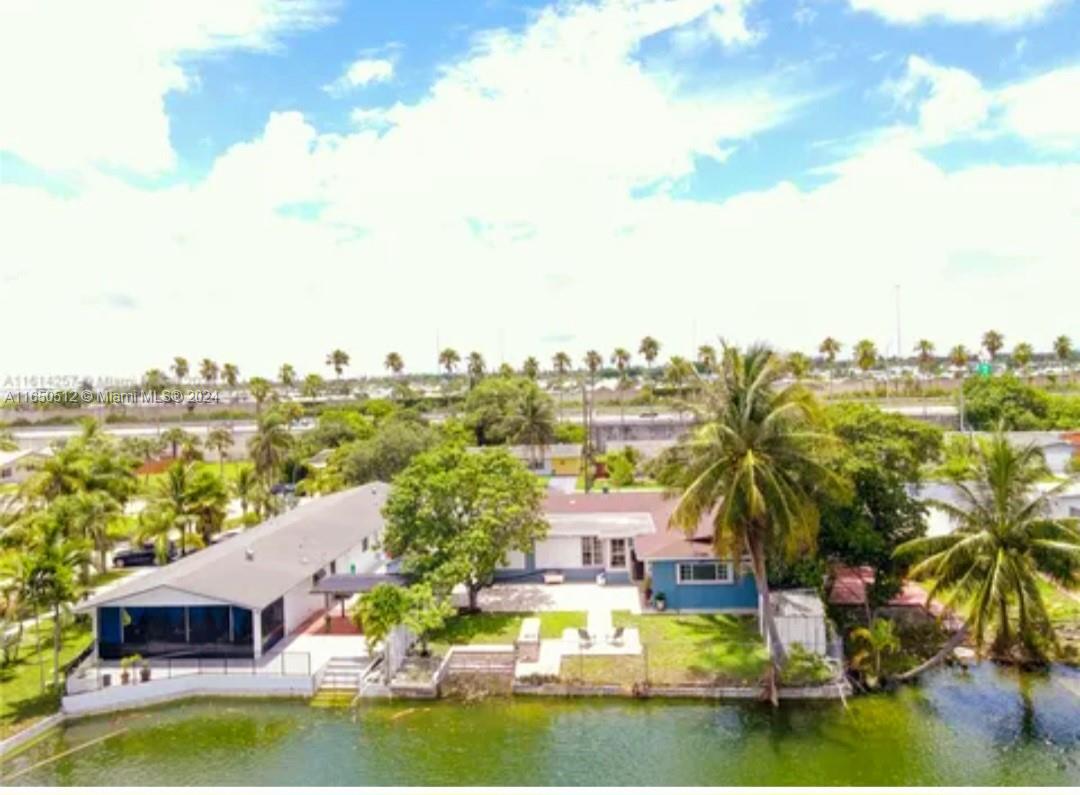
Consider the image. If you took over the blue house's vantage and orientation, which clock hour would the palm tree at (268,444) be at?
The palm tree is roughly at 4 o'clock from the blue house.

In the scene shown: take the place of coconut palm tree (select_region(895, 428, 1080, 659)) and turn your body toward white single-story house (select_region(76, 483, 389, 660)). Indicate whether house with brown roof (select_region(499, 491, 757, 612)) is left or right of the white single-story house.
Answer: right

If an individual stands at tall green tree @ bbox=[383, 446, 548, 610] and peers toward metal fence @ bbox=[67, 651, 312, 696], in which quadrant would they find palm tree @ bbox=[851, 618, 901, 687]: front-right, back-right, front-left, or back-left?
back-left

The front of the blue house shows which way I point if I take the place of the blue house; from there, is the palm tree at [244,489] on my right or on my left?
on my right
